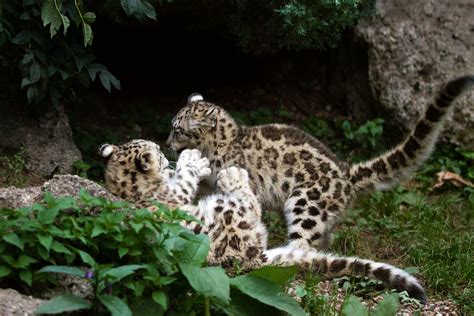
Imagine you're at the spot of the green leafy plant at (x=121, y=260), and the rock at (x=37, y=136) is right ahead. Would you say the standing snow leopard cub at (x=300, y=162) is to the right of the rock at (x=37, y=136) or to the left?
right

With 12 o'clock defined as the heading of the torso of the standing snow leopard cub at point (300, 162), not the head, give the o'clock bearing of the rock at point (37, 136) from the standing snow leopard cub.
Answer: The rock is roughly at 12 o'clock from the standing snow leopard cub.

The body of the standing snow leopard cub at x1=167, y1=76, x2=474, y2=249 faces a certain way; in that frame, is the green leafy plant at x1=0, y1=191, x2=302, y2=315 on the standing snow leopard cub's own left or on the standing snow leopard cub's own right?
on the standing snow leopard cub's own left

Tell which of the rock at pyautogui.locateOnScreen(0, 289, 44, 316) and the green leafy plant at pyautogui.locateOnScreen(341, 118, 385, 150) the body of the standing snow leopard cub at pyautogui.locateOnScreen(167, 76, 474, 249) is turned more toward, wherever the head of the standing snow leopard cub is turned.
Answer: the rock

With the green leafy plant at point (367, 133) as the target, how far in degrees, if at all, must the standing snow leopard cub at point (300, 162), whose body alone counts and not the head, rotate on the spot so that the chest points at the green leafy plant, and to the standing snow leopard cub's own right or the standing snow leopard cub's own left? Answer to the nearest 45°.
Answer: approximately 90° to the standing snow leopard cub's own right

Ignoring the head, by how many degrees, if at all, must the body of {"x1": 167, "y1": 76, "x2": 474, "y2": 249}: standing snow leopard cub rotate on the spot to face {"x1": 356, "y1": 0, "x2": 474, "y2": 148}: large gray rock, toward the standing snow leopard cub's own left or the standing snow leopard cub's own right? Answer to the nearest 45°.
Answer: approximately 135° to the standing snow leopard cub's own right

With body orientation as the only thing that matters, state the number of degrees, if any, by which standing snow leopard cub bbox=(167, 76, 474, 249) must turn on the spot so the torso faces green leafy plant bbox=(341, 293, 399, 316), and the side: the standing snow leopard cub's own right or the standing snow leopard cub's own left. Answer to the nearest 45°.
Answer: approximately 90° to the standing snow leopard cub's own left

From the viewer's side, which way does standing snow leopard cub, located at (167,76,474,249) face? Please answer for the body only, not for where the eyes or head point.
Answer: to the viewer's left

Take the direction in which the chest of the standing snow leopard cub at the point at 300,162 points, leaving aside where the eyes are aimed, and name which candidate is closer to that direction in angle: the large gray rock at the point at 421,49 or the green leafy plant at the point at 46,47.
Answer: the green leafy plant

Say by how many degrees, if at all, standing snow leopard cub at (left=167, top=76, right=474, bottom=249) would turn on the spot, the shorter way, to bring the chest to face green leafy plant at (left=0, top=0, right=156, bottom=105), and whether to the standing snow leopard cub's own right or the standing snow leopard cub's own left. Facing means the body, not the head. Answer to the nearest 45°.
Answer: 0° — it already faces it

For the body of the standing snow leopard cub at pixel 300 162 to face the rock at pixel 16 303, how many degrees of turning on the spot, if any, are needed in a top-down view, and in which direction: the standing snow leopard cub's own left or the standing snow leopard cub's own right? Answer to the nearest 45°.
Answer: approximately 45° to the standing snow leopard cub's own left
